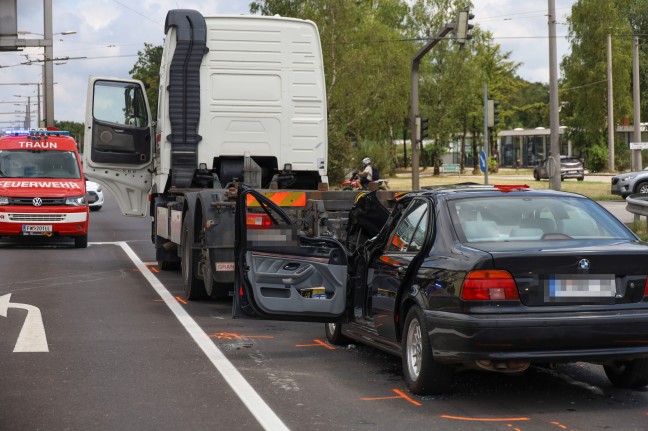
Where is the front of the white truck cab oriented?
away from the camera

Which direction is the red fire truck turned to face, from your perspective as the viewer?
facing the viewer

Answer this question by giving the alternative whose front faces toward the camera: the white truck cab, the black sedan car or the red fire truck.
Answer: the red fire truck

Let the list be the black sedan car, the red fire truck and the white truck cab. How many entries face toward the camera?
1

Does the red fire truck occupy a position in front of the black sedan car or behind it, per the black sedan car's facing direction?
in front

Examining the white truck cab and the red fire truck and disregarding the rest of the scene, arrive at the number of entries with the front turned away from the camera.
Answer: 1

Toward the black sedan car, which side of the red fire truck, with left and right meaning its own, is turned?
front

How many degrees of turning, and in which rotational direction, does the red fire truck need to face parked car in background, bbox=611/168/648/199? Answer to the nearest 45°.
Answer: approximately 135° to its left

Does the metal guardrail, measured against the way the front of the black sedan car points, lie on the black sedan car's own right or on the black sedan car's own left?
on the black sedan car's own right

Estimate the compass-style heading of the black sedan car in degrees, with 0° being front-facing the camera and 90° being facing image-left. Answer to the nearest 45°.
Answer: approximately 135°

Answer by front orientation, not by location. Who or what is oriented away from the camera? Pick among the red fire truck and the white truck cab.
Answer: the white truck cab

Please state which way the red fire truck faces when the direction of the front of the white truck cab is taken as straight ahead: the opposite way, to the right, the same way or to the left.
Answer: the opposite way

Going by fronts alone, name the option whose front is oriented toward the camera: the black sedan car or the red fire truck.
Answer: the red fire truck
